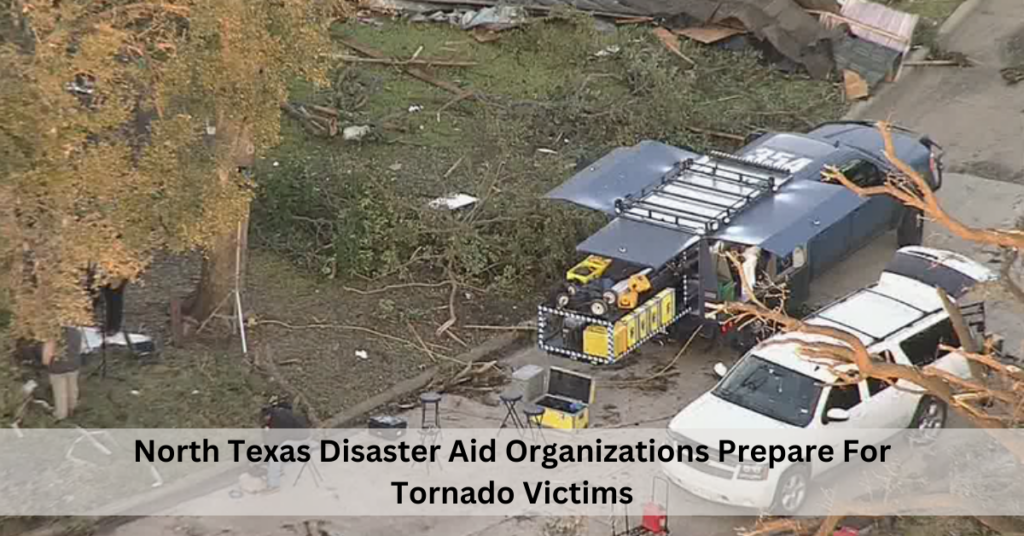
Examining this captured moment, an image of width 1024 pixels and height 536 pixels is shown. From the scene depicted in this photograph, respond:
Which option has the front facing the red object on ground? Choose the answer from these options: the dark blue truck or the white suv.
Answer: the white suv

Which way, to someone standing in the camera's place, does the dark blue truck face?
facing away from the viewer and to the right of the viewer

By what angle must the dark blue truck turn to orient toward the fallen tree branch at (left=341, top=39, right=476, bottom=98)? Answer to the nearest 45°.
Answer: approximately 90° to its left

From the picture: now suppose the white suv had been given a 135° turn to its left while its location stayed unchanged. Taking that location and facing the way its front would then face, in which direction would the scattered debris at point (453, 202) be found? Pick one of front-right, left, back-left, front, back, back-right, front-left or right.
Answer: back-left

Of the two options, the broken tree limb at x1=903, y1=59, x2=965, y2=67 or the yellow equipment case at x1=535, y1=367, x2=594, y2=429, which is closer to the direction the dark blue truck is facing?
the broken tree limb

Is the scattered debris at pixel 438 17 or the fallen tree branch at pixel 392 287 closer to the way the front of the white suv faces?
the fallen tree branch

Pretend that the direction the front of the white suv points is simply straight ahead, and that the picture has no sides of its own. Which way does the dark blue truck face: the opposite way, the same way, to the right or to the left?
the opposite way

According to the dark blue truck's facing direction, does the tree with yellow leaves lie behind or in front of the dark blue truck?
behind

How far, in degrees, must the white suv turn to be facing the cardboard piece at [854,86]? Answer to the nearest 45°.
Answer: approximately 135° to its right

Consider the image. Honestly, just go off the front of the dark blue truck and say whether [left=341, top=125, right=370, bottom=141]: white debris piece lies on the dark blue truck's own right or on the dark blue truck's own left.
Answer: on the dark blue truck's own left

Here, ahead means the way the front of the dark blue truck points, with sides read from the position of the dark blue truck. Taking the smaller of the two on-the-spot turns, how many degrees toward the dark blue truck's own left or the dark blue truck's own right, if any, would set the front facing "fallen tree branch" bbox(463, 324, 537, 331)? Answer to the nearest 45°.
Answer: approximately 135° to the dark blue truck's own left

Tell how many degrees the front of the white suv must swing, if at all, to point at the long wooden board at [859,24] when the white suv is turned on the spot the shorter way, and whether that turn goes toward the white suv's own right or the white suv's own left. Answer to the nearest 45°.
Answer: approximately 135° to the white suv's own right
